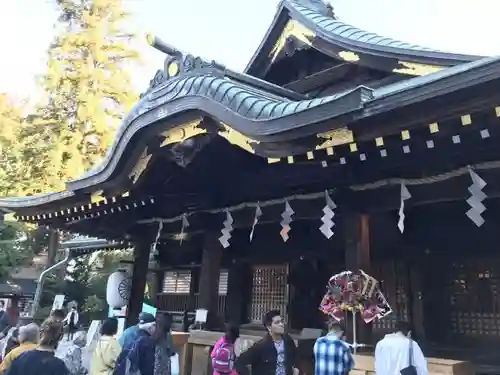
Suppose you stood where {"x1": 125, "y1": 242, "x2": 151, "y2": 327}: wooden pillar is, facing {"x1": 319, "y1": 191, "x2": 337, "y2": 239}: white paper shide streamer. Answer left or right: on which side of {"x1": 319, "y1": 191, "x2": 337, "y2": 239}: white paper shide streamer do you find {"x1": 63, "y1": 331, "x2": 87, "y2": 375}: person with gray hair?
right

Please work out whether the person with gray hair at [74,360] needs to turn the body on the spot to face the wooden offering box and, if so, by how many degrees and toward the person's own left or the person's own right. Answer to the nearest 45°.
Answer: approximately 90° to the person's own right

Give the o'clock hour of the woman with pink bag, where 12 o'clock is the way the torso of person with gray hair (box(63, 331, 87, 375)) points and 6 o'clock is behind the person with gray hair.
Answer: The woman with pink bag is roughly at 3 o'clock from the person with gray hair.

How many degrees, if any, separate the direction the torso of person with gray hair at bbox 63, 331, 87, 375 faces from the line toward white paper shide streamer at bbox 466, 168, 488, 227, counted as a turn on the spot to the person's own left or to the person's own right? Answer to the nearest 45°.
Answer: approximately 90° to the person's own right

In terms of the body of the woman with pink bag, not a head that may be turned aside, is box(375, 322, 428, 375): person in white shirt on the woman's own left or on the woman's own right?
on the woman's own right

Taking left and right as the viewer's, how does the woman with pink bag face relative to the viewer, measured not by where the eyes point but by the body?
facing away from the viewer and to the right of the viewer

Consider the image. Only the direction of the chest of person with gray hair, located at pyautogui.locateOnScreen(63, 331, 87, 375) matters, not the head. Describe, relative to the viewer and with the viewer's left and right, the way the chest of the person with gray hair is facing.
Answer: facing away from the viewer and to the right of the viewer

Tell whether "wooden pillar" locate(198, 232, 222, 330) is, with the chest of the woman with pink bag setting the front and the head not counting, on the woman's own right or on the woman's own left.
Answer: on the woman's own left

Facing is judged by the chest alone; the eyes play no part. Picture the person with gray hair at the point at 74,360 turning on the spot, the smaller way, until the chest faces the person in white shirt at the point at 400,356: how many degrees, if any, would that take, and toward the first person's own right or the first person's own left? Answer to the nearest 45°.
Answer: approximately 90° to the first person's own right

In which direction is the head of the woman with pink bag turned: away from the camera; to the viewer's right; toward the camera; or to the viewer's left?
away from the camera
